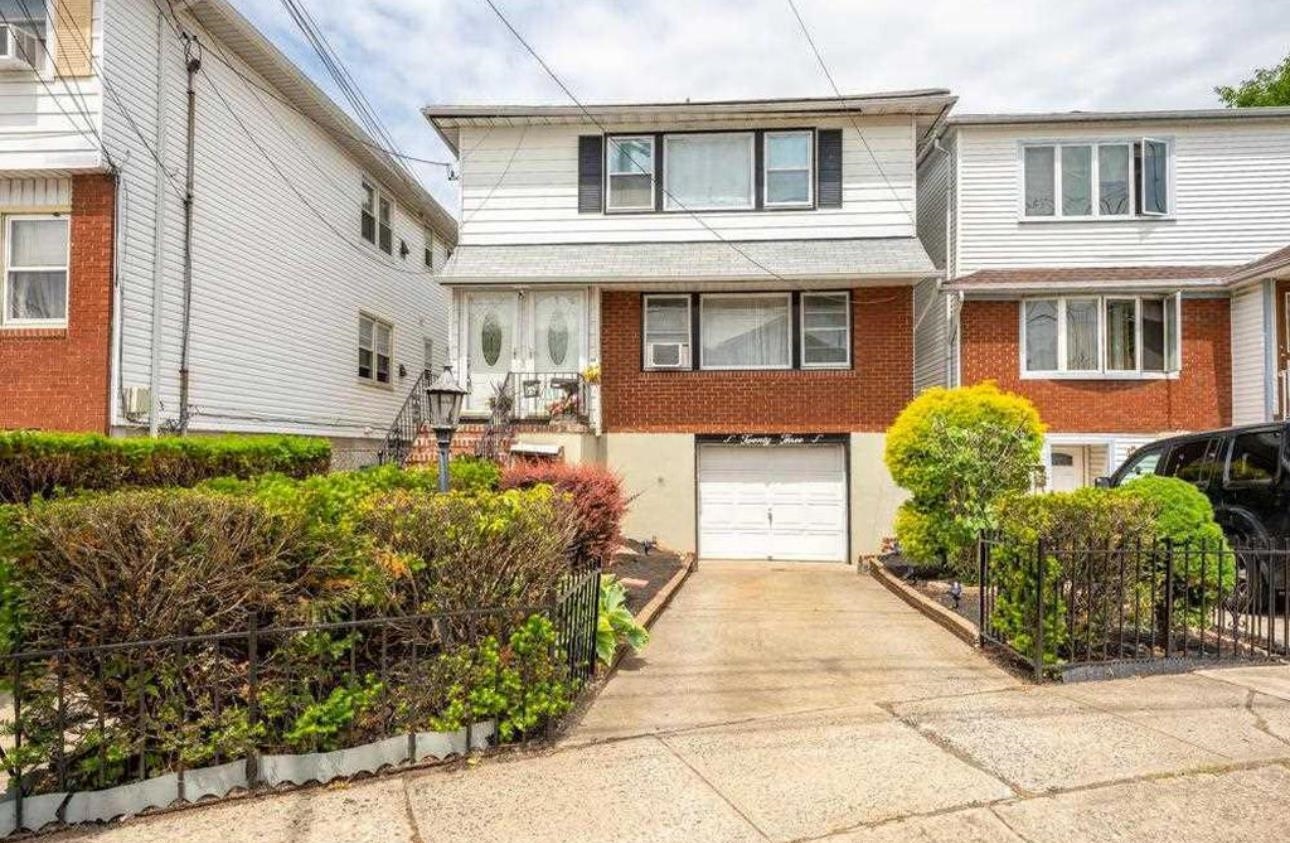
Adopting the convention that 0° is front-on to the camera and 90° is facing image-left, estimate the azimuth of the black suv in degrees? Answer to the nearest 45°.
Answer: approximately 135°

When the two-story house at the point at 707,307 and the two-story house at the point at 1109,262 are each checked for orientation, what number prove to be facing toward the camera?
2

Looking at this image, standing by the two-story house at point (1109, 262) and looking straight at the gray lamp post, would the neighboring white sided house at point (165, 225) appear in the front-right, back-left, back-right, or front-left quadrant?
front-right

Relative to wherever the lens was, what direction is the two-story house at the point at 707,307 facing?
facing the viewer

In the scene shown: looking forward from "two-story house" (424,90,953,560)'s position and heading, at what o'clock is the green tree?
The green tree is roughly at 8 o'clock from the two-story house.

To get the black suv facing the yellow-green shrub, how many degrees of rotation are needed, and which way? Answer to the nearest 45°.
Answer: approximately 45° to its left

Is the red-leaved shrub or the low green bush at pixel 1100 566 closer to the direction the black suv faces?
the red-leaved shrub

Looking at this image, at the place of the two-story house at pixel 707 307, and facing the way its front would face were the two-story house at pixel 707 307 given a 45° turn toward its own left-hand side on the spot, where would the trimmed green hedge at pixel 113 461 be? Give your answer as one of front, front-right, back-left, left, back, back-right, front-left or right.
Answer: right

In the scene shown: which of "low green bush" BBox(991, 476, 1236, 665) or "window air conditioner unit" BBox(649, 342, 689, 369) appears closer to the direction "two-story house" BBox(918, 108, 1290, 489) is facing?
the low green bush

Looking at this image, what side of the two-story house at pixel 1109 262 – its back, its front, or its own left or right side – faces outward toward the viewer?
front

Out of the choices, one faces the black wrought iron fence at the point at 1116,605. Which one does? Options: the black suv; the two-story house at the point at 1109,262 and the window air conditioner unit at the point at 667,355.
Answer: the two-story house
